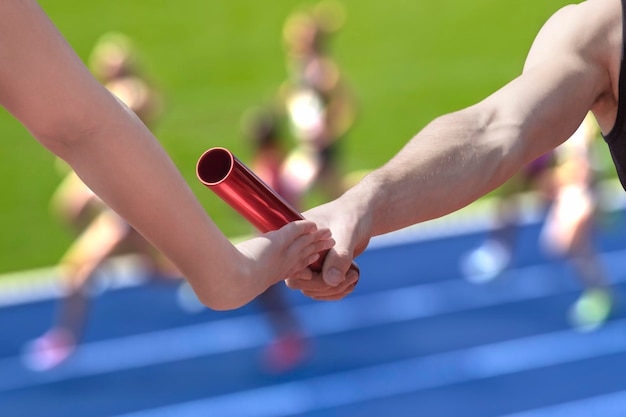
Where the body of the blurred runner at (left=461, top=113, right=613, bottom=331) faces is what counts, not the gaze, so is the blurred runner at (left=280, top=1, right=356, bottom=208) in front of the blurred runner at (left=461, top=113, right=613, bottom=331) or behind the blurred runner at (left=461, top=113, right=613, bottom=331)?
in front

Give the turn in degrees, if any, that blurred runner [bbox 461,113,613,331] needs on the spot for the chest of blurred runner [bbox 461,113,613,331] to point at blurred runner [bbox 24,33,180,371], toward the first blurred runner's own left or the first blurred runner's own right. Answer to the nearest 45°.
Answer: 0° — they already face them

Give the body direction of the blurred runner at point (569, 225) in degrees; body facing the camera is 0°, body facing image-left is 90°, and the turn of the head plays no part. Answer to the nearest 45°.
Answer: approximately 45°

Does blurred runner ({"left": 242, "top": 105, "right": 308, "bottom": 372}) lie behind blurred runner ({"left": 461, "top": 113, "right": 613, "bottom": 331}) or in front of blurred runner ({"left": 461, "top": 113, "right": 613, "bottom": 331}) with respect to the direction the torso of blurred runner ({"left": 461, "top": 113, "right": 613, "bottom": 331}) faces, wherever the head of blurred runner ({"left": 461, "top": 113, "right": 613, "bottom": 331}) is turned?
in front
